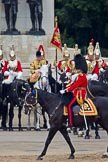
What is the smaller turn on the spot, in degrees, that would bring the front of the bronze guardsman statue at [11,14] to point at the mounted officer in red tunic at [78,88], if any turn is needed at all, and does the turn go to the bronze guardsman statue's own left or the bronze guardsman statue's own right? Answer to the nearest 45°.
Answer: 0° — it already faces them

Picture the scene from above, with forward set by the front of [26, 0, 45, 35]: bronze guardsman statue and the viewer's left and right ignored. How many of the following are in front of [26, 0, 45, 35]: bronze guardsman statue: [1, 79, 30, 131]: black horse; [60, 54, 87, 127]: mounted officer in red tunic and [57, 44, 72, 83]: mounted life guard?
3

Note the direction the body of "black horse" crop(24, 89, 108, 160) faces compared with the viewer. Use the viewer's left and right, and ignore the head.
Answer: facing to the left of the viewer

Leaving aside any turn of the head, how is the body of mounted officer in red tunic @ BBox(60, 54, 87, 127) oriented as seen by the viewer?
to the viewer's left

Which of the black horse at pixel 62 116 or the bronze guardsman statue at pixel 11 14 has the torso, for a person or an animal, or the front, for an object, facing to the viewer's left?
the black horse

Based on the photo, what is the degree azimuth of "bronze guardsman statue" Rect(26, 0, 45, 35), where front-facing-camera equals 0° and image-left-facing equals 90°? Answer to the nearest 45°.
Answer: approximately 0°

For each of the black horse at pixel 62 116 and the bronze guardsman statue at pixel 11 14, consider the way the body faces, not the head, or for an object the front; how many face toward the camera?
1

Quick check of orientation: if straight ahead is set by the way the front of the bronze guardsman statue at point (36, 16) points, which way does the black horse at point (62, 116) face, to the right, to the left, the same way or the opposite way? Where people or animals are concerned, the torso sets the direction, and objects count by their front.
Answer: to the right

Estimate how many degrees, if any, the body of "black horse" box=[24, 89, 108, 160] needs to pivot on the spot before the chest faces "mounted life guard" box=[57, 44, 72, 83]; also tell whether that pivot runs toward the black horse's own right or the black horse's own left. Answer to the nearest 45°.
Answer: approximately 90° to the black horse's own right

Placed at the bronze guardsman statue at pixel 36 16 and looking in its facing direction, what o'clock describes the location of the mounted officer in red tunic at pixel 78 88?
The mounted officer in red tunic is roughly at 12 o'clock from the bronze guardsman statue.

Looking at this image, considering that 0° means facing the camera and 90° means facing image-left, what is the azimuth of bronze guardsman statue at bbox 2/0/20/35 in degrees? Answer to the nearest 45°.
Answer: approximately 0°

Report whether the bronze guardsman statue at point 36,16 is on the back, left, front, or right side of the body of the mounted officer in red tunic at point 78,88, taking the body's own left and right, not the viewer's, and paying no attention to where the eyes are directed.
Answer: right

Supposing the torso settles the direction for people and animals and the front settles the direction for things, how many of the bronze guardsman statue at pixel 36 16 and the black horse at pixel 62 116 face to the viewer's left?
1
